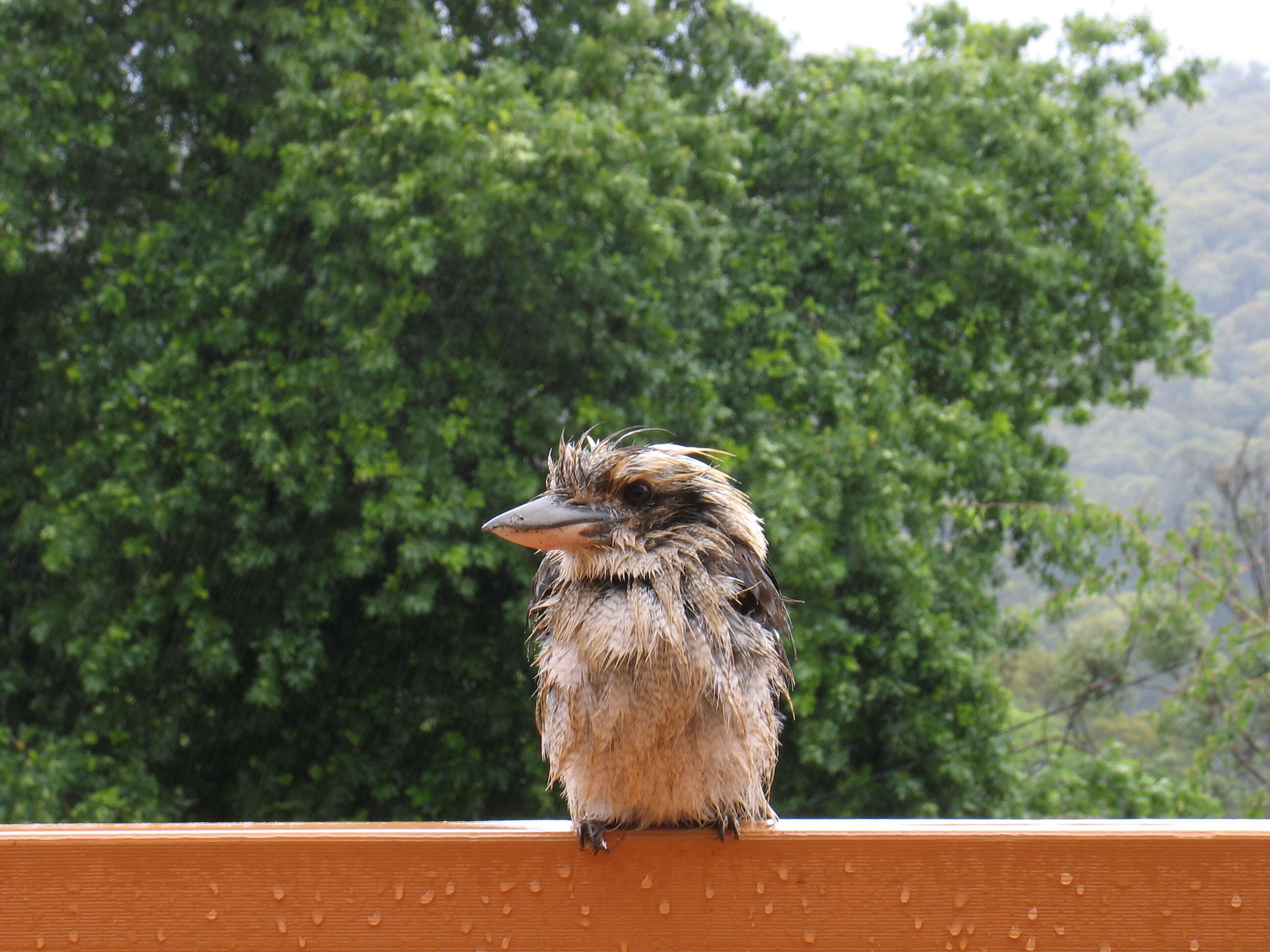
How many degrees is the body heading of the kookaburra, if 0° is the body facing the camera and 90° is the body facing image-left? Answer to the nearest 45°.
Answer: approximately 0°
